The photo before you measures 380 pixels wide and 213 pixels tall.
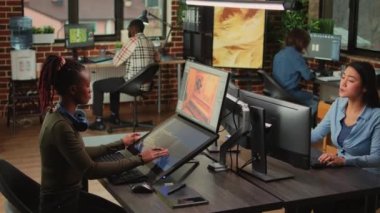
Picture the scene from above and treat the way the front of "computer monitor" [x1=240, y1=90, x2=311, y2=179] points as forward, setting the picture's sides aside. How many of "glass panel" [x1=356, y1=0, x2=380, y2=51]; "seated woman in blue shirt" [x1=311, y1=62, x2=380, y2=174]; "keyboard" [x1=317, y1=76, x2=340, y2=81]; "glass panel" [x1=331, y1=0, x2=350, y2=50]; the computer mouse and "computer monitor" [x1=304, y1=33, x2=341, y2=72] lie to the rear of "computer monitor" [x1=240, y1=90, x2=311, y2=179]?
1

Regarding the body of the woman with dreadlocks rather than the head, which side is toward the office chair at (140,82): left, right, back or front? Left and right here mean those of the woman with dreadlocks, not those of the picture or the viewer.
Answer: left

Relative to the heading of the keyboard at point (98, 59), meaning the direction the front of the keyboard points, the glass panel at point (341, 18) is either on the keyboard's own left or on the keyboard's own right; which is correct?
on the keyboard's own left

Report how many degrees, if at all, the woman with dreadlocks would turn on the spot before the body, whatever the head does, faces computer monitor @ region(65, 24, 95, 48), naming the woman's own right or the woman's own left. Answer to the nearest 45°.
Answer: approximately 90° to the woman's own left

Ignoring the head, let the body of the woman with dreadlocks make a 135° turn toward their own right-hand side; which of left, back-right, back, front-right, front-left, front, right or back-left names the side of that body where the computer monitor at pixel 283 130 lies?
back-left

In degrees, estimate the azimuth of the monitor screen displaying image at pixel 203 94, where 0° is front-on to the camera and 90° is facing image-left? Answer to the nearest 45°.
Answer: approximately 45°

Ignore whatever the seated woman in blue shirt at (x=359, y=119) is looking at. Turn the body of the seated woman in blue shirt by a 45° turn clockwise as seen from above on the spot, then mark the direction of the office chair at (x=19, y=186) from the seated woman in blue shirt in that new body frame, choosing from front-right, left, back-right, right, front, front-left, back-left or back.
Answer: front-left

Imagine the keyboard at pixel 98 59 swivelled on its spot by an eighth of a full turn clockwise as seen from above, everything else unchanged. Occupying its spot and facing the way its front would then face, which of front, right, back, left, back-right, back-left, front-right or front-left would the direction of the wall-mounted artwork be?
left

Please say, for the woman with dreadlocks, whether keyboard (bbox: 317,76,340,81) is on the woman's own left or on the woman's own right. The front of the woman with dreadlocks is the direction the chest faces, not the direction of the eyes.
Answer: on the woman's own left

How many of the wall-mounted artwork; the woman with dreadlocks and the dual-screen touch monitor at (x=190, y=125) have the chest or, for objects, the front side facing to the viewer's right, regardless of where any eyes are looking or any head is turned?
1

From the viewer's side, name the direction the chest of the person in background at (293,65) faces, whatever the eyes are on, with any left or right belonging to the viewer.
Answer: facing away from the viewer and to the right of the viewer

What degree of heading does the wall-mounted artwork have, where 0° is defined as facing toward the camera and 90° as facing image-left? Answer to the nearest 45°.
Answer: approximately 0°

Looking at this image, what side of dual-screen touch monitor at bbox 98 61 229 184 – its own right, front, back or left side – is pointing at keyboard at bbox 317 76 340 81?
back

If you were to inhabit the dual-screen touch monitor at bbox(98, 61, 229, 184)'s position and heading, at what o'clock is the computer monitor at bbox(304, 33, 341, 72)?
The computer monitor is roughly at 5 o'clock from the dual-screen touch monitor.

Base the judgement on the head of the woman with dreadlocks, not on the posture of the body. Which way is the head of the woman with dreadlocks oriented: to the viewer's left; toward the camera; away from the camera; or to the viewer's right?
to the viewer's right

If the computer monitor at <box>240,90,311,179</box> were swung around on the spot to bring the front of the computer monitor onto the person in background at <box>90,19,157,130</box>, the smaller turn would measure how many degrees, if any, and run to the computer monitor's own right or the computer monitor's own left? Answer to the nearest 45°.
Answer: approximately 90° to the computer monitor's own left

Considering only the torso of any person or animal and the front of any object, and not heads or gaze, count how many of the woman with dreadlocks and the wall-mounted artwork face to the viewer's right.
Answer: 1

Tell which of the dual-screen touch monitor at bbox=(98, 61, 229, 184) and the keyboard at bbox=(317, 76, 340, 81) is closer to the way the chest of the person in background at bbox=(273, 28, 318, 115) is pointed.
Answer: the keyboard

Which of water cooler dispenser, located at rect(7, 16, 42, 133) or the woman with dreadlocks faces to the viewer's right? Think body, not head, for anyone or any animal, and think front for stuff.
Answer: the woman with dreadlocks

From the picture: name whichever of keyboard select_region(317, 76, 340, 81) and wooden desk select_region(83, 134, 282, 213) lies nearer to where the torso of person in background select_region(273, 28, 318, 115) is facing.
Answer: the keyboard

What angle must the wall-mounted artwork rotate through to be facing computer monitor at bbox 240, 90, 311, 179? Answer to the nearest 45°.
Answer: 0° — it already faces it

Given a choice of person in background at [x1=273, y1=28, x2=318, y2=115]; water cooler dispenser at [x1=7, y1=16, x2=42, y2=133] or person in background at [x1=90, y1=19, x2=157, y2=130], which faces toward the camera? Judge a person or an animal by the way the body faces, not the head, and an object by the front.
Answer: the water cooler dispenser
